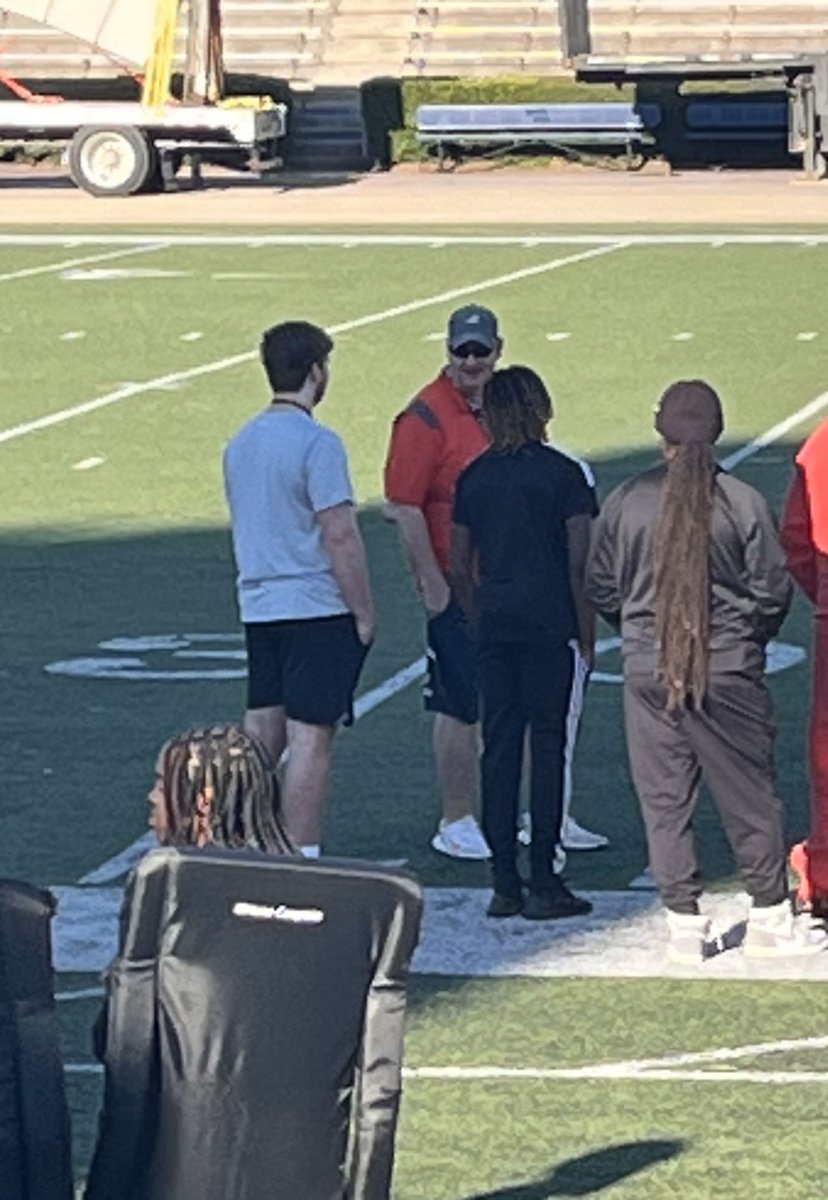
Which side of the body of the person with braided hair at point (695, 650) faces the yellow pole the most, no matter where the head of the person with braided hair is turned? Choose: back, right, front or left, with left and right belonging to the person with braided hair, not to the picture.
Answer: front

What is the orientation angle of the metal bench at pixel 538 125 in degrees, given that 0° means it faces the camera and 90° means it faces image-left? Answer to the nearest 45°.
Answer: approximately 0°

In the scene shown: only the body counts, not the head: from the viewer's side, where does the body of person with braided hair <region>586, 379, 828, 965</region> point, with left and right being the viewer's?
facing away from the viewer

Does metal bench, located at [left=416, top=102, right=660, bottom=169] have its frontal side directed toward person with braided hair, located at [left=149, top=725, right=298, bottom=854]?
yes

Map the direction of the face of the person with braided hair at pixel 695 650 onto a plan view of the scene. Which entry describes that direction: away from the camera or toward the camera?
away from the camera

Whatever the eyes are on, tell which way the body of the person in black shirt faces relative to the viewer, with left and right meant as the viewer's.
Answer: facing away from the viewer

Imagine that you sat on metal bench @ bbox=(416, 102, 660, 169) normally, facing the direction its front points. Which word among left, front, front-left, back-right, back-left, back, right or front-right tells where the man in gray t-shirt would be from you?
front

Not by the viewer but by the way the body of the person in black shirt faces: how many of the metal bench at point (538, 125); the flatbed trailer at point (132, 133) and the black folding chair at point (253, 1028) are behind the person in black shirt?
1

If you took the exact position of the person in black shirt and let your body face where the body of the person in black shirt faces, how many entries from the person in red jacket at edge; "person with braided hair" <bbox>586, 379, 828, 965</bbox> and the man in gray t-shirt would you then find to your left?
1

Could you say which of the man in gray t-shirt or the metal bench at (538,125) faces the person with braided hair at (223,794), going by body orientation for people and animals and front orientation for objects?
the metal bench

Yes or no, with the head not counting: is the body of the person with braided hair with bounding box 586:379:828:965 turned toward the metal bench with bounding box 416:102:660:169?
yes

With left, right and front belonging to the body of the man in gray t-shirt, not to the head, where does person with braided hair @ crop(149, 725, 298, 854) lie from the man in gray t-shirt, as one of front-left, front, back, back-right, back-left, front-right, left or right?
back-right

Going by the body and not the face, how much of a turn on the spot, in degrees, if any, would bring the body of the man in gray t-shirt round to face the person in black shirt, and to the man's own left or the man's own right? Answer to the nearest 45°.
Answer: approximately 45° to the man's own right

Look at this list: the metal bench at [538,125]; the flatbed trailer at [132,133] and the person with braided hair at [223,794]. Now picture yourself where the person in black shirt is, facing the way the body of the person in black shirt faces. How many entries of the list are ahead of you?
2

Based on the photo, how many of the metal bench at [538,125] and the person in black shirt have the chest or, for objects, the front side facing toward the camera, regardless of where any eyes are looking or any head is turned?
1
